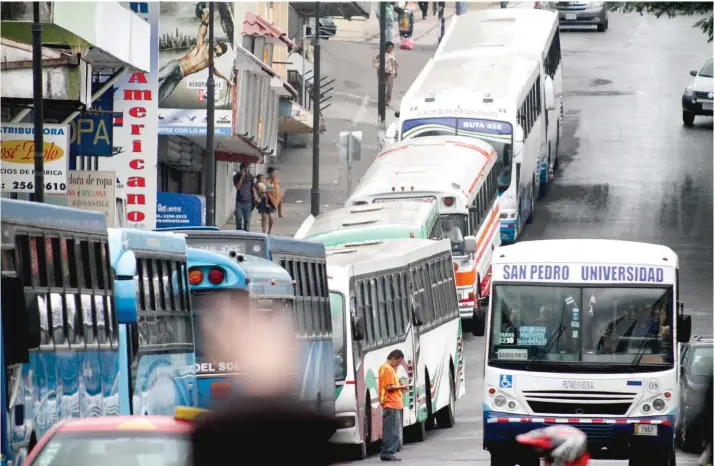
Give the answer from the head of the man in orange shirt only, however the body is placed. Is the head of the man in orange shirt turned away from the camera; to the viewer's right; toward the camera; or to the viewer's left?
to the viewer's right

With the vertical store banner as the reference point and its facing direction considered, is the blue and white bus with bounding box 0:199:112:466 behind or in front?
in front

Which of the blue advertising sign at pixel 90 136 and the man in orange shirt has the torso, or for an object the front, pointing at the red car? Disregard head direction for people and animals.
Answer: the blue advertising sign

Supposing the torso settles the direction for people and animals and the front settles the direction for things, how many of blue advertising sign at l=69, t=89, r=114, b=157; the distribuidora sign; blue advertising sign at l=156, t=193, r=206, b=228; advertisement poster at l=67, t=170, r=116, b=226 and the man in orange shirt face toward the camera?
4

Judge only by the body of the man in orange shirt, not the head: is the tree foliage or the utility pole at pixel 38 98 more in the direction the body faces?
the tree foliage

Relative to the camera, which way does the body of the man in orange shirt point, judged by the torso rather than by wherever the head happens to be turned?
to the viewer's right

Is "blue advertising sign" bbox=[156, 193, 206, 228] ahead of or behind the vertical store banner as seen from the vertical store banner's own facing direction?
behind

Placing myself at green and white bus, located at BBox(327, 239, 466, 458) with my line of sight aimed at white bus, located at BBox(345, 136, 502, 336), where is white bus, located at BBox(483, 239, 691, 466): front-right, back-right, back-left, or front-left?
back-right

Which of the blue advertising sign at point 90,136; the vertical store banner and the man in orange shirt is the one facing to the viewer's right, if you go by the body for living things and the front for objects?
the man in orange shirt

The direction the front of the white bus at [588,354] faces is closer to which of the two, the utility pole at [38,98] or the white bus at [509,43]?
the utility pole

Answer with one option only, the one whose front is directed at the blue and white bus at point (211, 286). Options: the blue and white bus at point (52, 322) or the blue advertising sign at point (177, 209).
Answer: the blue advertising sign
